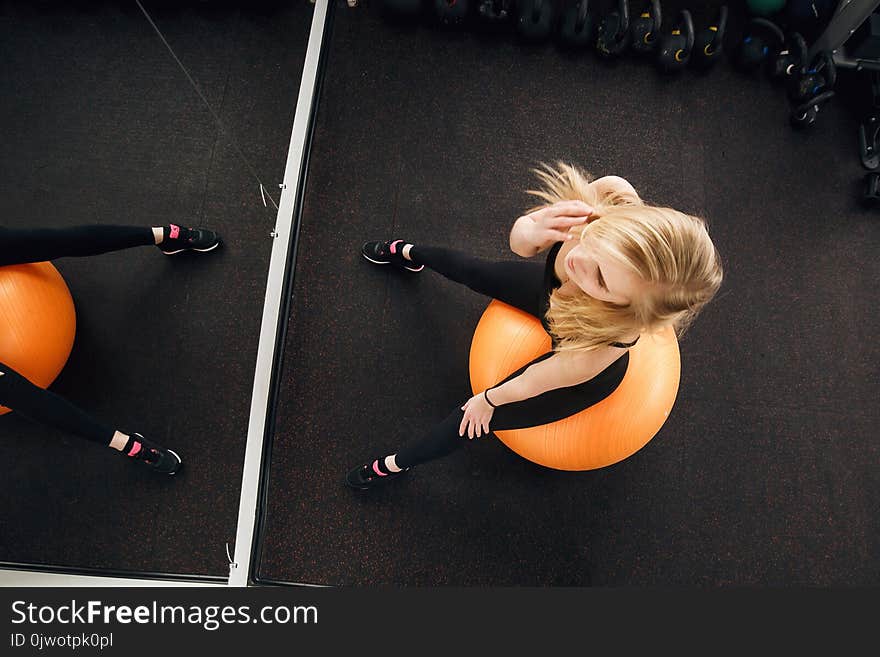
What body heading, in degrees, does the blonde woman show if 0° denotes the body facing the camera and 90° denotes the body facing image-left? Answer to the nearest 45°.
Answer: approximately 90°
